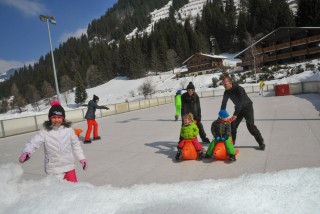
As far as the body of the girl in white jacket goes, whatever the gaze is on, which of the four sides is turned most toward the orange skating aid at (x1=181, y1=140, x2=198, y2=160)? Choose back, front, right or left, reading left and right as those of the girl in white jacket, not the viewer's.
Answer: left

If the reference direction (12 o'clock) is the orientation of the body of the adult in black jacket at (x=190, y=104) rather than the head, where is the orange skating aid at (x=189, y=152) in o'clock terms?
The orange skating aid is roughly at 12 o'clock from the adult in black jacket.

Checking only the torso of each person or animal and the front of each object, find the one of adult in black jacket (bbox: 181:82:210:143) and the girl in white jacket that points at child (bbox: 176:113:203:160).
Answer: the adult in black jacket

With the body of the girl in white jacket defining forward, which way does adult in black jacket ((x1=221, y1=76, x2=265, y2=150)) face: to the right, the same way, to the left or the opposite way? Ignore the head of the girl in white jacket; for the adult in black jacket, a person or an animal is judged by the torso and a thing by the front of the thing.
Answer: to the right

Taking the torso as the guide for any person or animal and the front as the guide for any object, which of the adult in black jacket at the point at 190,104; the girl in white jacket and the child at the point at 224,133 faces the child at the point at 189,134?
the adult in black jacket

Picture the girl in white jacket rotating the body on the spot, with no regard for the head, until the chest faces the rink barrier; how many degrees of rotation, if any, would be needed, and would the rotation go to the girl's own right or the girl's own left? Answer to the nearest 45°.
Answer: approximately 180°

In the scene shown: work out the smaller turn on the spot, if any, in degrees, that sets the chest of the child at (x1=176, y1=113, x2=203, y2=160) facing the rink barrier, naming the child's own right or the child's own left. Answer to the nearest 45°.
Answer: approximately 135° to the child's own right

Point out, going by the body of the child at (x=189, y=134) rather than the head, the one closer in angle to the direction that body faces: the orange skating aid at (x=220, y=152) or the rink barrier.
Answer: the orange skating aid

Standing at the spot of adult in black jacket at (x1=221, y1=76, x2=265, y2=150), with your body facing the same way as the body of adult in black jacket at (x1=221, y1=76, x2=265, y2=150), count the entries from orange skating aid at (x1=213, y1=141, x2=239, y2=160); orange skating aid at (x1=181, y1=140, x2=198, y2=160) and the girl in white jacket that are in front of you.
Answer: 3

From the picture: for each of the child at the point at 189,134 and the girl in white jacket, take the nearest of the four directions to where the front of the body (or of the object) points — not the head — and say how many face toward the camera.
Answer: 2
